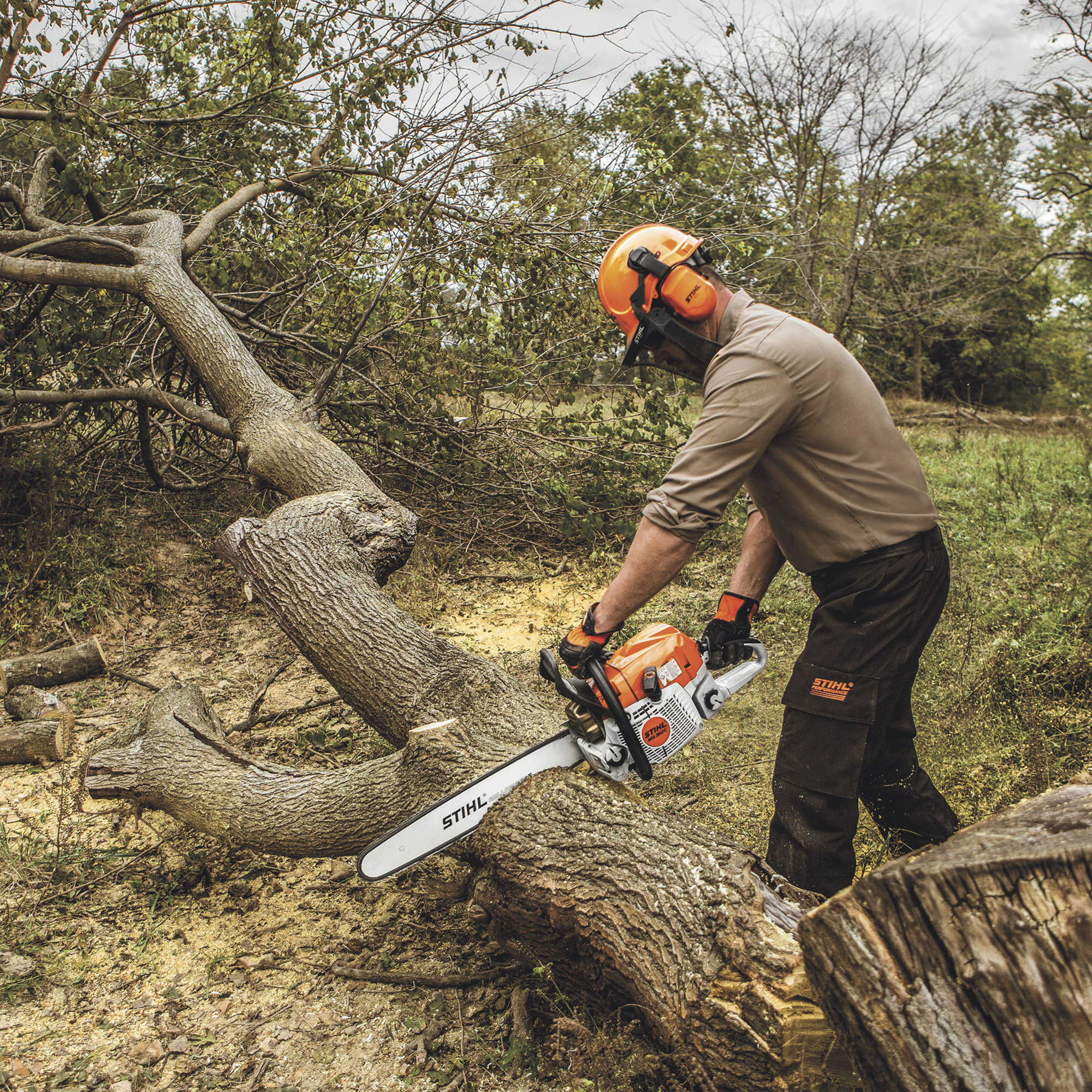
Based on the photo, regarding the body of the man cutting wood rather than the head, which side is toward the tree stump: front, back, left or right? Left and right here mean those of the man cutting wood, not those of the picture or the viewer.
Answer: left

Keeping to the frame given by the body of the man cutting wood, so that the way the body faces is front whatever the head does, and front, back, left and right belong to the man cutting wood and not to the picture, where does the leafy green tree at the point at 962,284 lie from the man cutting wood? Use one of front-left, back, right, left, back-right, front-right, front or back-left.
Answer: right

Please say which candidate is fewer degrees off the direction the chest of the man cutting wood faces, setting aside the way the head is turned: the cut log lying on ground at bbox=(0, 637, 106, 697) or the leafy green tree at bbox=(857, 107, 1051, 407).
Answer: the cut log lying on ground

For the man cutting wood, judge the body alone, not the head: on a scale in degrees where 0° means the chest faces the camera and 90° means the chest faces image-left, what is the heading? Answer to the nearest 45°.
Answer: approximately 90°

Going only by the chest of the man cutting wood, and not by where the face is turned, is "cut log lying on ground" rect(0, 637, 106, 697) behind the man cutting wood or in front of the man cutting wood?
in front

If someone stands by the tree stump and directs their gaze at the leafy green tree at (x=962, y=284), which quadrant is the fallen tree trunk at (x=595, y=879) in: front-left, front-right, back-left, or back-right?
front-left
